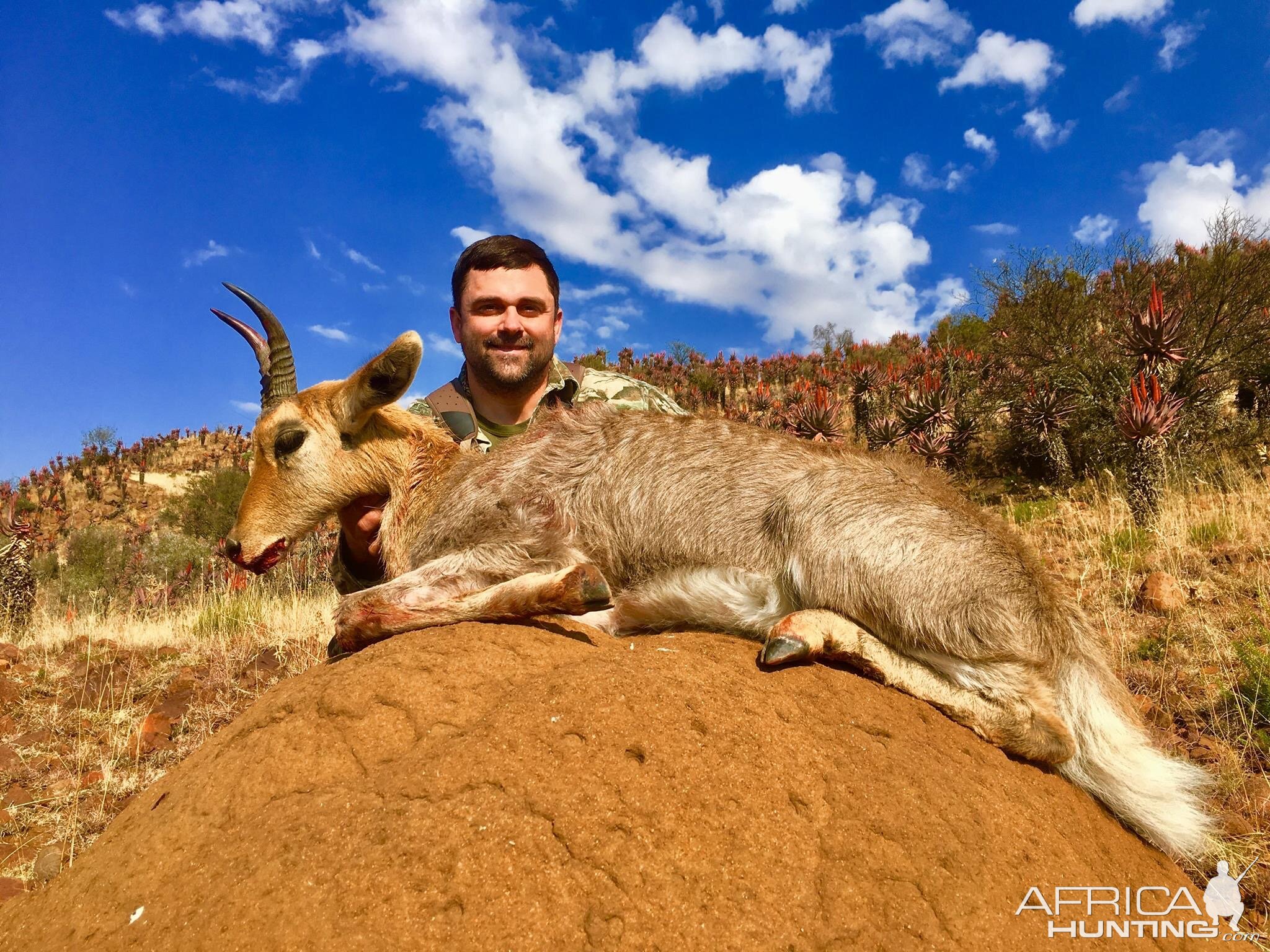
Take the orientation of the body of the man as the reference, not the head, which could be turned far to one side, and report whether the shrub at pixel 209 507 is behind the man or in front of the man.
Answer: behind

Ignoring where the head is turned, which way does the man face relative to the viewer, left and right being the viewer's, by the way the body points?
facing the viewer

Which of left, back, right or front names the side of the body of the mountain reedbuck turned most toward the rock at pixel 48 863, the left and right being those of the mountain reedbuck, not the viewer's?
front

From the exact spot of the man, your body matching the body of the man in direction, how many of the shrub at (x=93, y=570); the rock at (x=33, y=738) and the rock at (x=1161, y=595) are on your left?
1

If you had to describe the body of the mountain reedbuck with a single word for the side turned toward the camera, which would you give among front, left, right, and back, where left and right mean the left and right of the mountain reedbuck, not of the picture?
left

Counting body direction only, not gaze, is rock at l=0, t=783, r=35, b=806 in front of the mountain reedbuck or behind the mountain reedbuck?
in front

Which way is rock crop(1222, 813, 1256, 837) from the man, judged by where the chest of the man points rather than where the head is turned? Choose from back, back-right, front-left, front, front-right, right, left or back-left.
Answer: front-left

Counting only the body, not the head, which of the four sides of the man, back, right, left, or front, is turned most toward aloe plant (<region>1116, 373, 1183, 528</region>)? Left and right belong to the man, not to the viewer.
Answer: back

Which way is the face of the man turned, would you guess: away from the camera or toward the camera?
toward the camera

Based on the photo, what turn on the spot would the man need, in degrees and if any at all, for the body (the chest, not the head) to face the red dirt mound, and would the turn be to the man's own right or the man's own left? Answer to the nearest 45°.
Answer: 0° — they already face it

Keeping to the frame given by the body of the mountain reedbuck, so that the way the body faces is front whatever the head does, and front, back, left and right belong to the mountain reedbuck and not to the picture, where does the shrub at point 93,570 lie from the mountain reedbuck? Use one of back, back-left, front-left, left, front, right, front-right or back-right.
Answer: front-right
